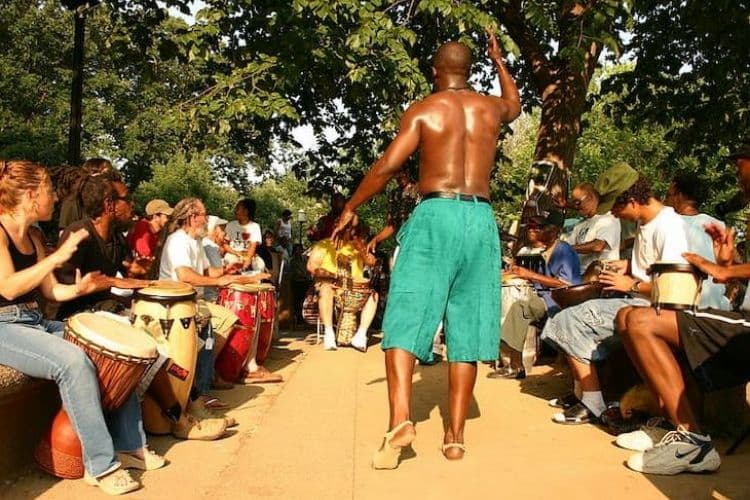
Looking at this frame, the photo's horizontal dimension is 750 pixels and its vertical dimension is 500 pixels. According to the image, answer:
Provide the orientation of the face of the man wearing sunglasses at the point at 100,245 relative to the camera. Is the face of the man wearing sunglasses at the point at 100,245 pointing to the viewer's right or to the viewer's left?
to the viewer's right

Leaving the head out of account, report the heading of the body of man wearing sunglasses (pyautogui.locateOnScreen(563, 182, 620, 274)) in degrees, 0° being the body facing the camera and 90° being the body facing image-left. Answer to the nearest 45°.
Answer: approximately 45°

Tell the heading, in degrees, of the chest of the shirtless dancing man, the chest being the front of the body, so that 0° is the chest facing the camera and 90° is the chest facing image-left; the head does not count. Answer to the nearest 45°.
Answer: approximately 180°

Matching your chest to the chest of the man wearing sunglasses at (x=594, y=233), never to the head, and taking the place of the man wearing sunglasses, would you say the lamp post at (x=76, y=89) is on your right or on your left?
on your right

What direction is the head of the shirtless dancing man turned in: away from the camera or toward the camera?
away from the camera

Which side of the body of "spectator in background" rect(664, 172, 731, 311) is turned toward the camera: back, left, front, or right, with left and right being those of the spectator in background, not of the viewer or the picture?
back

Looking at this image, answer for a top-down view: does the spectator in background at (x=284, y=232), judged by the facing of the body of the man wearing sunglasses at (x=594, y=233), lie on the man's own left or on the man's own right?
on the man's own right

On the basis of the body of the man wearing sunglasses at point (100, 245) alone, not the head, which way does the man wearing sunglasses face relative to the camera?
to the viewer's right
